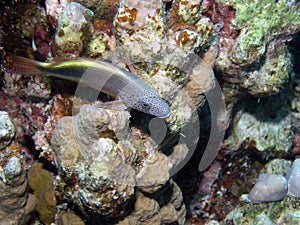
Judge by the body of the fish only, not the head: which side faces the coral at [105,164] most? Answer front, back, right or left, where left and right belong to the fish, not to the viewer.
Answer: right

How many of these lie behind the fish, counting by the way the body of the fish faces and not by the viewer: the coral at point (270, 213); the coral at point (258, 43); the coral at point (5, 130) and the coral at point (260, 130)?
1

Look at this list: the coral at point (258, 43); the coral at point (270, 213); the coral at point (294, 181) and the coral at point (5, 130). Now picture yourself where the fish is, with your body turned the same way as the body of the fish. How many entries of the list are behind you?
1

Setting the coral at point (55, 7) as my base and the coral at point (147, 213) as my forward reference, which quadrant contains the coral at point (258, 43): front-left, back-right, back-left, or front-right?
front-left

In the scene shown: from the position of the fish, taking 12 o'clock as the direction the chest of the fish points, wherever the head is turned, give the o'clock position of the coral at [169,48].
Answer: The coral is roughly at 11 o'clock from the fish.

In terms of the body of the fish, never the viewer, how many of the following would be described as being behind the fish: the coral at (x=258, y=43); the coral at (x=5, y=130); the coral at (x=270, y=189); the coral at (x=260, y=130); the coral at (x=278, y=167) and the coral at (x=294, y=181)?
1

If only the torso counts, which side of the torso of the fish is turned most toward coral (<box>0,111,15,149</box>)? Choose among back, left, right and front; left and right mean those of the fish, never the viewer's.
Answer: back

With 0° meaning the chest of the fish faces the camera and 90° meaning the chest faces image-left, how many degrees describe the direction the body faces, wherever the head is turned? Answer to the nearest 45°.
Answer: approximately 270°

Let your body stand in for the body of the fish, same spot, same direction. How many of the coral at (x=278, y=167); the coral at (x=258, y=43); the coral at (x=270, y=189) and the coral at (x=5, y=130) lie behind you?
1

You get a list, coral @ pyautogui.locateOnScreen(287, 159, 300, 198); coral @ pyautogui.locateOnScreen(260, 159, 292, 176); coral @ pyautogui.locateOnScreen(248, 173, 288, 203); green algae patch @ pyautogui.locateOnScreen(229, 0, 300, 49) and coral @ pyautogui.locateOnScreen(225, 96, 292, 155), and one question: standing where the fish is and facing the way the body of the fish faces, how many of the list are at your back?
0

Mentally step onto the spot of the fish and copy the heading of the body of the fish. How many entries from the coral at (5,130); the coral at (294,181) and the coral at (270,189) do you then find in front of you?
2

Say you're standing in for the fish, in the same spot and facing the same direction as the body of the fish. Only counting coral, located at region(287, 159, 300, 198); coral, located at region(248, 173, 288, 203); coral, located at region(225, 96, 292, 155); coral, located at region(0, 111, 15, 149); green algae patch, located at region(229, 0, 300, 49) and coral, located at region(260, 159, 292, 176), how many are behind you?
1
